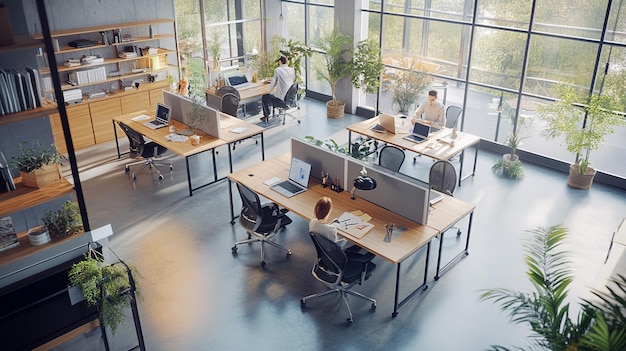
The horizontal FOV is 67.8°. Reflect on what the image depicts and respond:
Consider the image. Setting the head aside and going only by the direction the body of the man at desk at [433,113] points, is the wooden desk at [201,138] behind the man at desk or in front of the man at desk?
in front

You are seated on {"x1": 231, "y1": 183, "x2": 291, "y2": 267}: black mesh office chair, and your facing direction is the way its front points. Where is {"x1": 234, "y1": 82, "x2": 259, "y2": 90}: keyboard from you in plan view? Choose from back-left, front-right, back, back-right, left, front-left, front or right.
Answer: front-left

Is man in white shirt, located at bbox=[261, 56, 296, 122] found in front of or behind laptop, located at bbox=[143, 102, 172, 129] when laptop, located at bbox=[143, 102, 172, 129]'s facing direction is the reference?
behind

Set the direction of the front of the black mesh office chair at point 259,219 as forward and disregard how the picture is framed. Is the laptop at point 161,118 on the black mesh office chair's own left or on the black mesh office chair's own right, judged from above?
on the black mesh office chair's own left

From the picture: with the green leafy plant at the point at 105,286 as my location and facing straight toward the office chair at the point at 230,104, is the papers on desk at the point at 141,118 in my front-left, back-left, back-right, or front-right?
front-left

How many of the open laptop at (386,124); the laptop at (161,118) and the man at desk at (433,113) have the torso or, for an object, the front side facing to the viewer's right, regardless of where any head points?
0

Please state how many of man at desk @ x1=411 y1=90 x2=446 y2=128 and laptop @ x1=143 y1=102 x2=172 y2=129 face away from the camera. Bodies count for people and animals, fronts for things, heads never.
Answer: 0

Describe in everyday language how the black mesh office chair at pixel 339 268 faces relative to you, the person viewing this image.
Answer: facing away from the viewer and to the right of the viewer

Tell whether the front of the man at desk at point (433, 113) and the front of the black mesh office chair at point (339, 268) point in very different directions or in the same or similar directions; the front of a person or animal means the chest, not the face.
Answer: very different directions

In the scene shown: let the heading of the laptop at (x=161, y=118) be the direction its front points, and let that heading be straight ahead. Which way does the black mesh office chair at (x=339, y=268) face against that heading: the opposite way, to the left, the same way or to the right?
the opposite way

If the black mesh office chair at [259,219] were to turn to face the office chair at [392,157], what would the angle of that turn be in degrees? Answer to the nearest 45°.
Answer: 0° — it already faces it

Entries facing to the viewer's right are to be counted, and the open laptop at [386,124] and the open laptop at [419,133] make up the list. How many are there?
0

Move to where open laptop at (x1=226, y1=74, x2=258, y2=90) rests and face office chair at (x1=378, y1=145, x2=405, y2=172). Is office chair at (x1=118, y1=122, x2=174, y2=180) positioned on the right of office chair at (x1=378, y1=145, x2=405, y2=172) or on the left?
right
